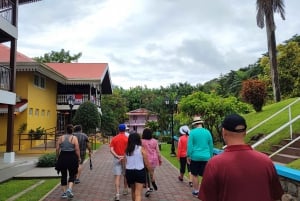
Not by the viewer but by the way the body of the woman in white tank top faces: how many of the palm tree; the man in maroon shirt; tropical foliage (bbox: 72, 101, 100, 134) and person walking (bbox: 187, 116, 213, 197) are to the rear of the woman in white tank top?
1

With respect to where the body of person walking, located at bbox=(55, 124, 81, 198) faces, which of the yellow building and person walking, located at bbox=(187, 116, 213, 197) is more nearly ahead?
the yellow building

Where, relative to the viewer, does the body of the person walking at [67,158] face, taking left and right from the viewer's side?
facing away from the viewer

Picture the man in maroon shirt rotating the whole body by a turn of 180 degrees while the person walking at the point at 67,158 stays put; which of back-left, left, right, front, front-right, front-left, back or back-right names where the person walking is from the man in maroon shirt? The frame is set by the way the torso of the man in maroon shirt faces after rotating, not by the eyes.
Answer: back-right

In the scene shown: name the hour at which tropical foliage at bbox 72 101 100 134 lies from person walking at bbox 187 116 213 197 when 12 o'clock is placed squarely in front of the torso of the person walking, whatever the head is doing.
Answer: The tropical foliage is roughly at 11 o'clock from the person walking.

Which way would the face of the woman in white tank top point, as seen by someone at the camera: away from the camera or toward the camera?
away from the camera

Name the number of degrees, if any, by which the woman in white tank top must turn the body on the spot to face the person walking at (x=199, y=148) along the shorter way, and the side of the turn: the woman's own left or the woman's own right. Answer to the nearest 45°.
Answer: approximately 45° to the woman's own right

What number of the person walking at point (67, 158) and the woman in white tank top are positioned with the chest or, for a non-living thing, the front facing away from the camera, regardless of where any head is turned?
2

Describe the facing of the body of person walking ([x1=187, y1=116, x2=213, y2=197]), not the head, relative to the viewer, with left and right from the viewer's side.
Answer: facing away from the viewer

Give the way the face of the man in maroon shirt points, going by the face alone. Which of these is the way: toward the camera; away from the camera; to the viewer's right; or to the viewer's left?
away from the camera

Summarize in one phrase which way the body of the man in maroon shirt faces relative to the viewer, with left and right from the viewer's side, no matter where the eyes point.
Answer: facing away from the viewer

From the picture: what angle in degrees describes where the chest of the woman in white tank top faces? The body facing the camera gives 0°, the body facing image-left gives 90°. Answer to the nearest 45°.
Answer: approximately 180°

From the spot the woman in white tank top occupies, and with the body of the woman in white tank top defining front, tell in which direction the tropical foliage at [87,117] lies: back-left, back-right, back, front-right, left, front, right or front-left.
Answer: front
